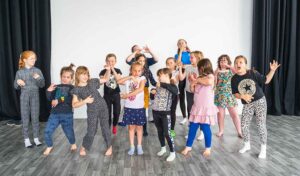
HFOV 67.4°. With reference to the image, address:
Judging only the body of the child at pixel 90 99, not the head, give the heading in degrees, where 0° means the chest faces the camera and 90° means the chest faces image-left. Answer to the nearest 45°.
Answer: approximately 0°

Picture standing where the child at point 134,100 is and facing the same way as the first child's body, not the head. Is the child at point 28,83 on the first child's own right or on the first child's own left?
on the first child's own right

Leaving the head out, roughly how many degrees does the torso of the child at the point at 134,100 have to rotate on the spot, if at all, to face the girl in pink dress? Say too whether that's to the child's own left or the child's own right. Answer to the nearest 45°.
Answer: approximately 90° to the child's own left

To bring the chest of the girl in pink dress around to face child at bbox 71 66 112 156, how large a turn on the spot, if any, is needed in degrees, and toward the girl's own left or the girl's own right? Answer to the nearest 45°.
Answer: approximately 45° to the girl's own right

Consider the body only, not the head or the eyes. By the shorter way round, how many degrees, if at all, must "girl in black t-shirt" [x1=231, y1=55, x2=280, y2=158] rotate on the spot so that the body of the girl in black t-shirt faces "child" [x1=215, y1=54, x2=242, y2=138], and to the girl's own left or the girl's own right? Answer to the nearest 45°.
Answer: approximately 135° to the girl's own right

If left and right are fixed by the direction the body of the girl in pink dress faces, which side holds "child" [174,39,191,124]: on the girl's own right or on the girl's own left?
on the girl's own right
